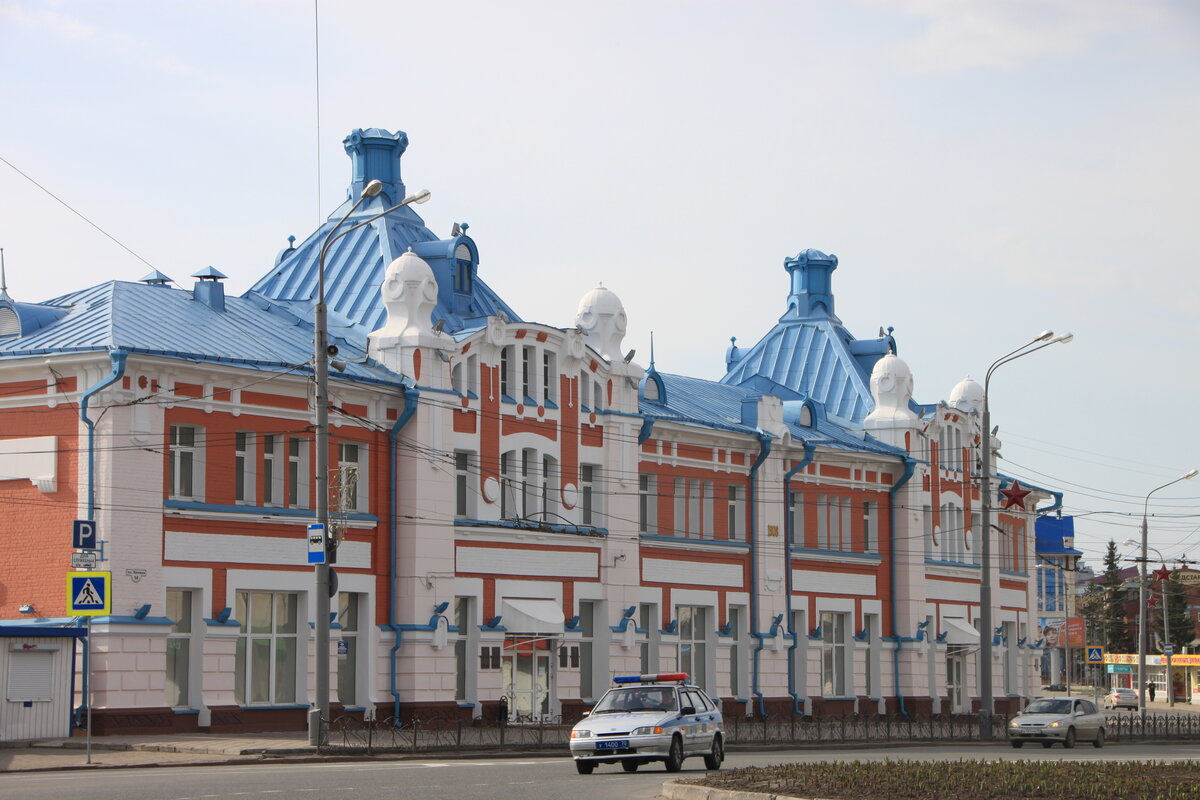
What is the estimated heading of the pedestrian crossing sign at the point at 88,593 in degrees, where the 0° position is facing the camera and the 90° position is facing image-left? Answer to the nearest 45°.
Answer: approximately 0°

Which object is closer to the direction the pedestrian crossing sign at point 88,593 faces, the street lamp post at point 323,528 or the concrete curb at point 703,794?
the concrete curb

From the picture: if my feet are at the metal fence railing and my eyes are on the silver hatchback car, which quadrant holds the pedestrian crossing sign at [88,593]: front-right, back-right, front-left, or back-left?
back-right

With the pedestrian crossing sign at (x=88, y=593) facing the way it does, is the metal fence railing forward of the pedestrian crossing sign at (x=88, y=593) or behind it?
behind

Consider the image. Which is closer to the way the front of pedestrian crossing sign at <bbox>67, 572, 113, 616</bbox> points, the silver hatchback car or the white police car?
the white police car

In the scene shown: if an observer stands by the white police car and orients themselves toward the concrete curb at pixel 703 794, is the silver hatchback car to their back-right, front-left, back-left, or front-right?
back-left

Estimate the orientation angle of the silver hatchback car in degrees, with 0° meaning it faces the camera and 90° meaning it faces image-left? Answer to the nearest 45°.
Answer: approximately 45°
